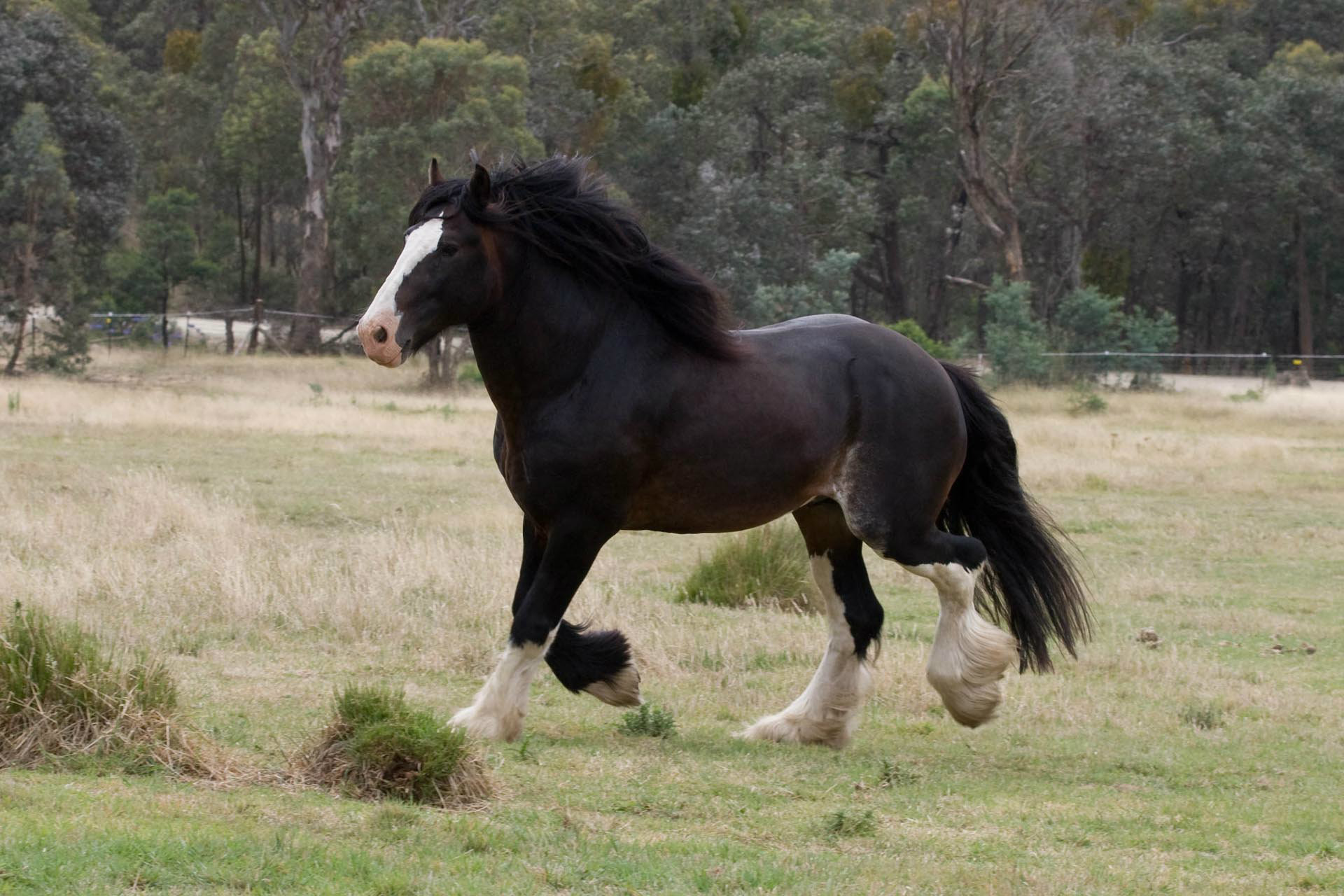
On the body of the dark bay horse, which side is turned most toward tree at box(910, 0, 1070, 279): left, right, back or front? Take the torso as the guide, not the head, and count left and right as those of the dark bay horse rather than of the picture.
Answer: right

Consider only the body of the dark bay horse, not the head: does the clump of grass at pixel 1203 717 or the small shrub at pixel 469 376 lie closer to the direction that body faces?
the small shrub

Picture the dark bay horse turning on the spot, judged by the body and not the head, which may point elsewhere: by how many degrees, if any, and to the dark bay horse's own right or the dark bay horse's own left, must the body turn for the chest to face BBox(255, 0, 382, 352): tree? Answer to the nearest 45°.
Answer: approximately 90° to the dark bay horse's own right

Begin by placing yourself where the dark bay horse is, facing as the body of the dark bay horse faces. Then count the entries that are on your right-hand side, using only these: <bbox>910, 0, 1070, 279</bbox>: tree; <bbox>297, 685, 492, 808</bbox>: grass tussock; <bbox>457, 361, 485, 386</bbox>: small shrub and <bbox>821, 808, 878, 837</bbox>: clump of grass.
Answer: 2

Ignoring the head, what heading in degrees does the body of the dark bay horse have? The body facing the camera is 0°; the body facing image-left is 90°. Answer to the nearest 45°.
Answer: approximately 90°

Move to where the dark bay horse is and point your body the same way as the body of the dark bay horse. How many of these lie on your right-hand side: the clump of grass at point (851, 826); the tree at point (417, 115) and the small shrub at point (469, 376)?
2

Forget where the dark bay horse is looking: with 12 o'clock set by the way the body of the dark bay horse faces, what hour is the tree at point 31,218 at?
The tree is roughly at 2 o'clock from the dark bay horse.

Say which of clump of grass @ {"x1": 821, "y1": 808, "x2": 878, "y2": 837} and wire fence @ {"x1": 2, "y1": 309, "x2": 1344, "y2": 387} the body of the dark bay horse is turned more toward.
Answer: the wire fence
